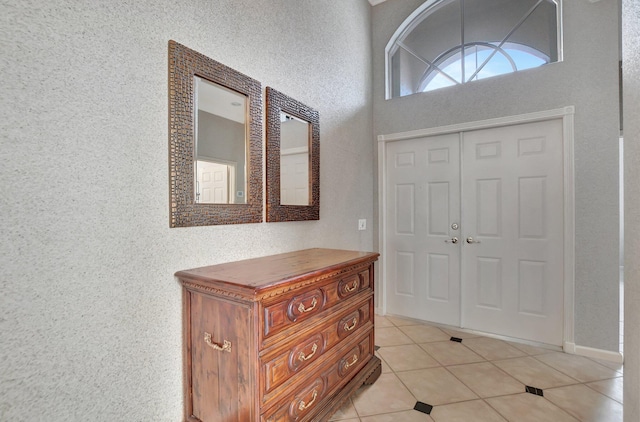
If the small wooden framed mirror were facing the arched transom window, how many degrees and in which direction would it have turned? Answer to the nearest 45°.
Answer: approximately 45° to its left

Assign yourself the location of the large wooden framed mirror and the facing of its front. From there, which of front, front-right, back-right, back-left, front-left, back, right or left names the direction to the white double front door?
front-left

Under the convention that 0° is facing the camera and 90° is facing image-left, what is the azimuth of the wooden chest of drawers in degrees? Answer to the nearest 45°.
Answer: approximately 315°

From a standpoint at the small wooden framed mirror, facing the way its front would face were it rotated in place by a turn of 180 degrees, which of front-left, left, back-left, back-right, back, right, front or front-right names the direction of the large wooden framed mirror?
left

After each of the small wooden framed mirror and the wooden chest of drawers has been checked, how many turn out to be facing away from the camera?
0

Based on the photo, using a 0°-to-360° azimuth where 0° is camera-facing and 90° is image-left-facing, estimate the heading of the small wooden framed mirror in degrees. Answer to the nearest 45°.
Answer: approximately 315°

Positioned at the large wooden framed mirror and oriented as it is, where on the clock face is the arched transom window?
The arched transom window is roughly at 10 o'clock from the large wooden framed mirror.

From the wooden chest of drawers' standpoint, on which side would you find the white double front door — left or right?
on its left

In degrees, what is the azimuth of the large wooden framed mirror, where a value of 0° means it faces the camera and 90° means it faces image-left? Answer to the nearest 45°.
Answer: approximately 315°
